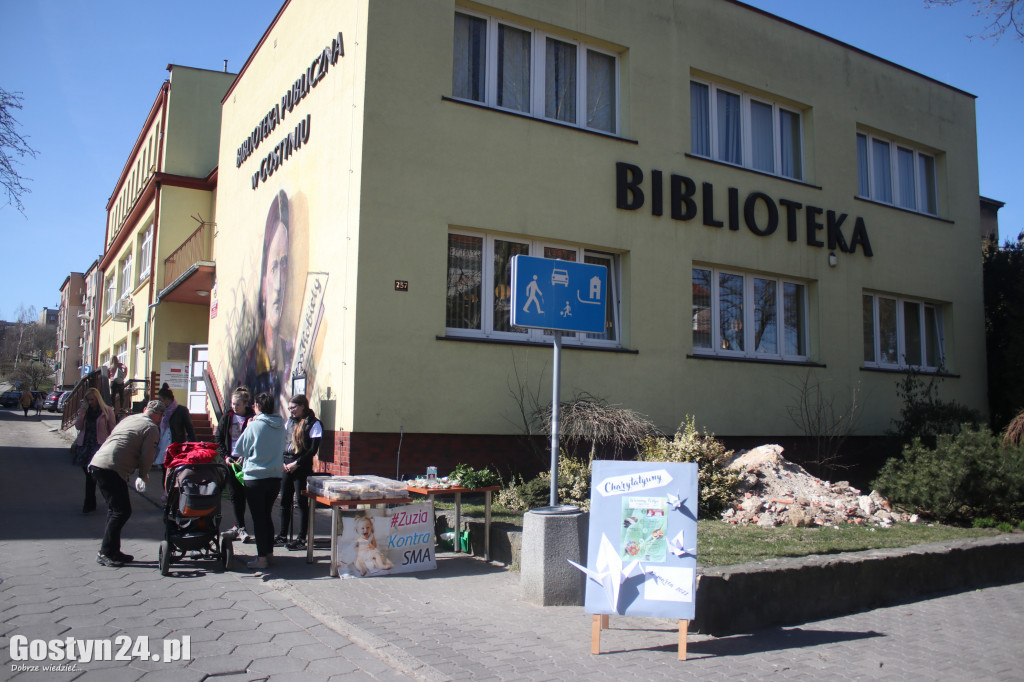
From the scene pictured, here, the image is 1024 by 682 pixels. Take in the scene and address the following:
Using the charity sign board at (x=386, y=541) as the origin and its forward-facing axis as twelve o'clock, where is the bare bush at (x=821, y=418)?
The bare bush is roughly at 8 o'clock from the charity sign board.

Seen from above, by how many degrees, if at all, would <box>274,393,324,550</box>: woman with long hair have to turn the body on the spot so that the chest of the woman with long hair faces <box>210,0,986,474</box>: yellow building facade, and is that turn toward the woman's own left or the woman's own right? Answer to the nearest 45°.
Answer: approximately 180°

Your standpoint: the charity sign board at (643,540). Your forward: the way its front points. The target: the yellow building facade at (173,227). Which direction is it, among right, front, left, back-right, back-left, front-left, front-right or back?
back-right

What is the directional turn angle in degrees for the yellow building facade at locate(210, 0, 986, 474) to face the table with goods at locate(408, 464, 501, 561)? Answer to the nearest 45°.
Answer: approximately 45° to its right

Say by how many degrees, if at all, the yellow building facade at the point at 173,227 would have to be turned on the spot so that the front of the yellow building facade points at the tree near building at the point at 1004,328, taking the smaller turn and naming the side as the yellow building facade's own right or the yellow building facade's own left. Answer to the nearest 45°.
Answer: approximately 90° to the yellow building facade's own left

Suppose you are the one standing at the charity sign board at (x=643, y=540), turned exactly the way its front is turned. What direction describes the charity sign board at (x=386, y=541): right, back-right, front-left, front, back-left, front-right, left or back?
back-right

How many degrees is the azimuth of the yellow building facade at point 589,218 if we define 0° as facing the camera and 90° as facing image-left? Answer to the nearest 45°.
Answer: approximately 315°

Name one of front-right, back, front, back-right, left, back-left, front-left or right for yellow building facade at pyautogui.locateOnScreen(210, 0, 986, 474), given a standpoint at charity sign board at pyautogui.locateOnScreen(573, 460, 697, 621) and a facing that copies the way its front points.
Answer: back

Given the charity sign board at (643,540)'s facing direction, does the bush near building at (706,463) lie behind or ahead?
behind

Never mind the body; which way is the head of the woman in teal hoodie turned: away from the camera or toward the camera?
away from the camera

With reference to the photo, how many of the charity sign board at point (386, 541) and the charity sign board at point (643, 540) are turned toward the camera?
2
